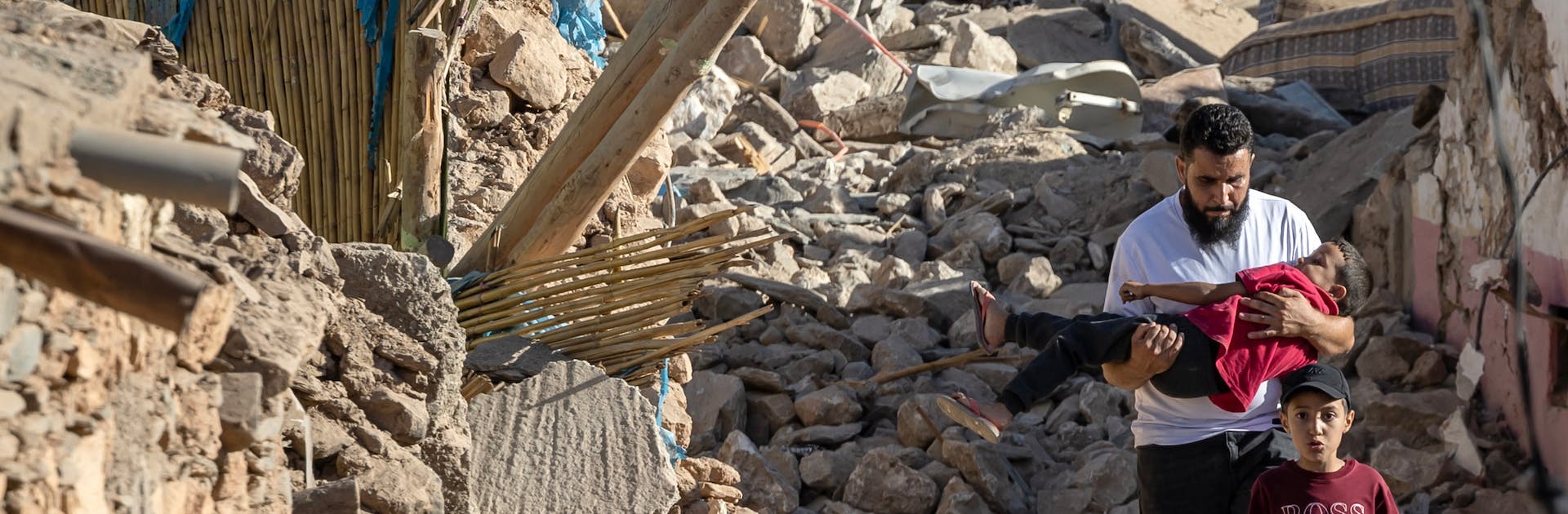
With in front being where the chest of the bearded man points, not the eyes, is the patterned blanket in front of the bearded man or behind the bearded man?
behind

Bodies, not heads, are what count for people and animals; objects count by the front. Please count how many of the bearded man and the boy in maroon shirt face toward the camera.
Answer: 2

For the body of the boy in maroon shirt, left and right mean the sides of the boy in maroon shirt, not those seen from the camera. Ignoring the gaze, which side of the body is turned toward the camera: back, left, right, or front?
front

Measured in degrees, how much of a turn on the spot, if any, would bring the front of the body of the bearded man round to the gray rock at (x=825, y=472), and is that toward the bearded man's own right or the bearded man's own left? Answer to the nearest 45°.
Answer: approximately 135° to the bearded man's own right

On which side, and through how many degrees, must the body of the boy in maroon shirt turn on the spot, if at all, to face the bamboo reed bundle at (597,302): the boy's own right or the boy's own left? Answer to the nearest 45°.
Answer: approximately 90° to the boy's own right

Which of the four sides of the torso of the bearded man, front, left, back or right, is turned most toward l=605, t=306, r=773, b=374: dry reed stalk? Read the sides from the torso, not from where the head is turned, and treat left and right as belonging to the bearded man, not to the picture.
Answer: right

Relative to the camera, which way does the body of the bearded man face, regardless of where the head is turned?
toward the camera

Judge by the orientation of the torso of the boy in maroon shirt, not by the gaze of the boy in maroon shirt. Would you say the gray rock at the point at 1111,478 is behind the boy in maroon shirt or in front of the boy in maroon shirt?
behind

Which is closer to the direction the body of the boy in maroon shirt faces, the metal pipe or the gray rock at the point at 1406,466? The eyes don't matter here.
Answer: the metal pipe

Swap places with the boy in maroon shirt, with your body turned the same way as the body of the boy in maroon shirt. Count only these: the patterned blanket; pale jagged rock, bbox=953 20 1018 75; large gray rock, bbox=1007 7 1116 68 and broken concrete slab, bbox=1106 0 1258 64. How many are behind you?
4
